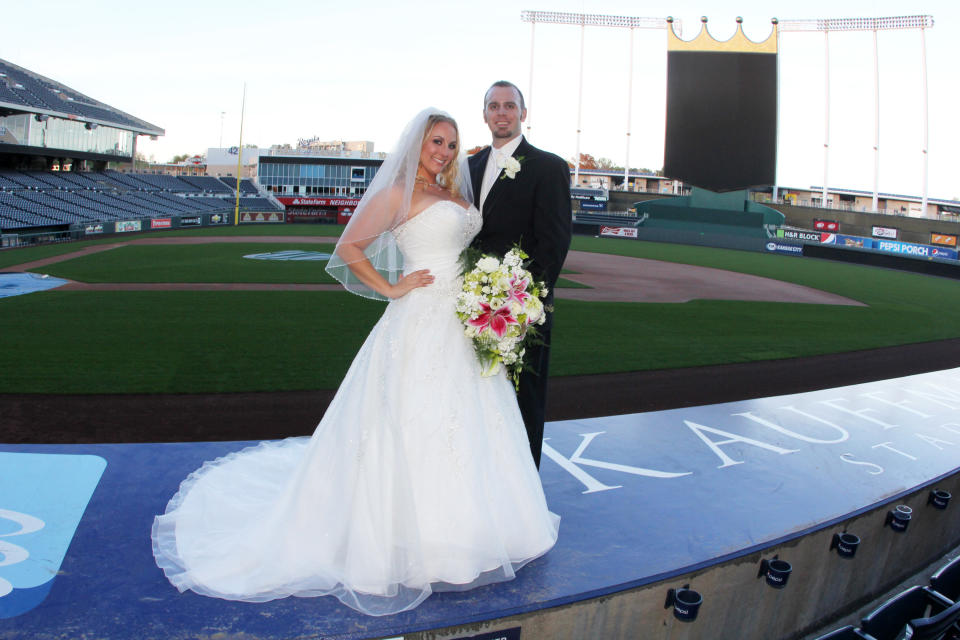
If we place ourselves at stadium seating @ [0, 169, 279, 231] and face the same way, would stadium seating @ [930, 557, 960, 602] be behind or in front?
in front

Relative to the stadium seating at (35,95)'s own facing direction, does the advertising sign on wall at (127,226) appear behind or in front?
in front

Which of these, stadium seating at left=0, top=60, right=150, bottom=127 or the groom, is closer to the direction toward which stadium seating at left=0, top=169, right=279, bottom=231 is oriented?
the groom

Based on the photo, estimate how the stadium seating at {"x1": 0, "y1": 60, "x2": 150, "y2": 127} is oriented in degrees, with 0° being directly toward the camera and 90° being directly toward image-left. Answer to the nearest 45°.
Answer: approximately 315°

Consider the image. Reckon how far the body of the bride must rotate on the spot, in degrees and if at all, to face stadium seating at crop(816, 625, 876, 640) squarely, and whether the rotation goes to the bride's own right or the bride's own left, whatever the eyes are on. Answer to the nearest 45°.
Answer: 0° — they already face it

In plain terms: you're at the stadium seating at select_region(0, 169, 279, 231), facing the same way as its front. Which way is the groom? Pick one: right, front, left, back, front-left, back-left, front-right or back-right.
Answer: front-right
